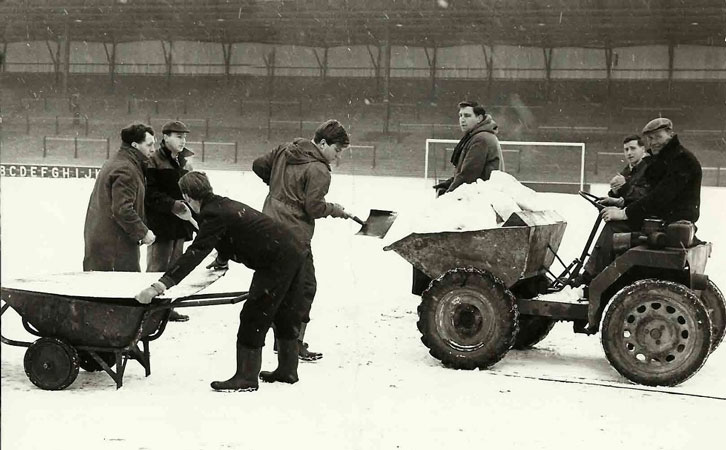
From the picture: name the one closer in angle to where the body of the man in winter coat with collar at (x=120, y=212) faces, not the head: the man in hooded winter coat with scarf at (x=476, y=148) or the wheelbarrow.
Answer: the man in hooded winter coat with scarf

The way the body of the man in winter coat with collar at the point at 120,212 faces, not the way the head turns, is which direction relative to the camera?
to the viewer's right

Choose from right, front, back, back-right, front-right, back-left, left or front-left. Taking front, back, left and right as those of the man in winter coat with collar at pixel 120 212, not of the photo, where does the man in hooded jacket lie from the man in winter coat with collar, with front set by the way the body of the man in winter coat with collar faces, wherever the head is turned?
front-right

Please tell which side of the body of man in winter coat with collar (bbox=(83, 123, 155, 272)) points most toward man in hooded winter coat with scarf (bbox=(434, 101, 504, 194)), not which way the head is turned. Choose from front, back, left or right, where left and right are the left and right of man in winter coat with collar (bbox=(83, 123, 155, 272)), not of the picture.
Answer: front

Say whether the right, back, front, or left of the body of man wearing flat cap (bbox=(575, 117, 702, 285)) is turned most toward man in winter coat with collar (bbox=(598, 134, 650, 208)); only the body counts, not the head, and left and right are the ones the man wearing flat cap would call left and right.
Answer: right

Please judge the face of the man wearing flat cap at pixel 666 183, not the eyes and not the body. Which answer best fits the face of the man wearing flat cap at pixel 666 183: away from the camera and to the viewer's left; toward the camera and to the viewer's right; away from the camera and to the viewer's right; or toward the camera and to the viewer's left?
toward the camera and to the viewer's left

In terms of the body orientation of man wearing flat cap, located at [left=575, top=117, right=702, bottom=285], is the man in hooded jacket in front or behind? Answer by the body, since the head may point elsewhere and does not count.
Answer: in front

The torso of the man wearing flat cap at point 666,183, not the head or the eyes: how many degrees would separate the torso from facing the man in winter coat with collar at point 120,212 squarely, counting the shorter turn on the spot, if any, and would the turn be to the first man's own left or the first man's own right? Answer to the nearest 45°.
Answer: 0° — they already face them

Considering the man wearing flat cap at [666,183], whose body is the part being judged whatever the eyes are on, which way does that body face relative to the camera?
to the viewer's left

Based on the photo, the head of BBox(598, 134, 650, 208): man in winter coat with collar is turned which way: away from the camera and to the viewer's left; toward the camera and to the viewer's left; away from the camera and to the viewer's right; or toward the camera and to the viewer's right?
toward the camera and to the viewer's left
